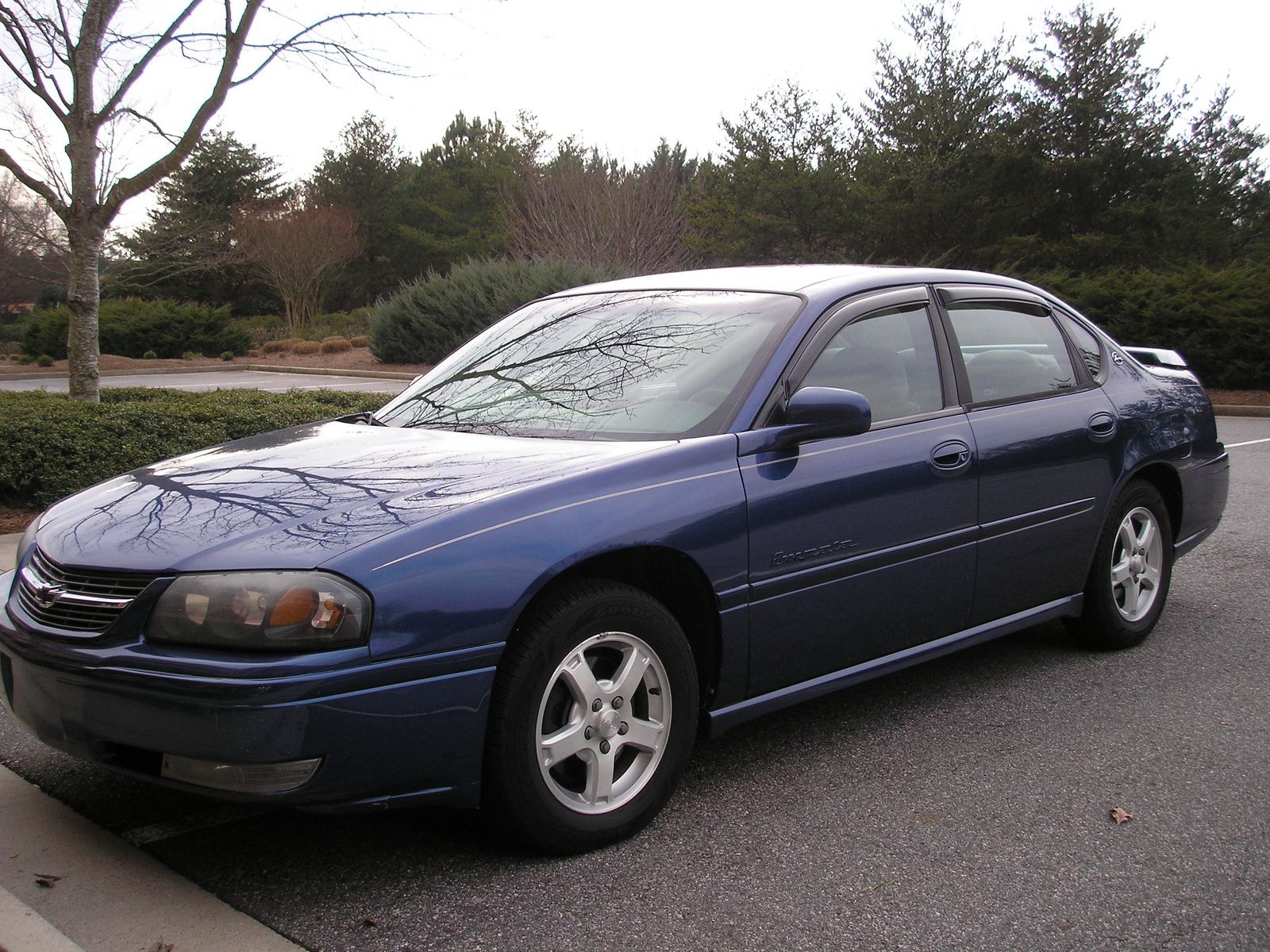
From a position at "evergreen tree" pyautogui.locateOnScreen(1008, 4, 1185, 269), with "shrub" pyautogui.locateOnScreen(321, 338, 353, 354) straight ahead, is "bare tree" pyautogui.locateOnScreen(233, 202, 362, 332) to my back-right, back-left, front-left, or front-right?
front-right

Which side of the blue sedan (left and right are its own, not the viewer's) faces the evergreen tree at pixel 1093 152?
back

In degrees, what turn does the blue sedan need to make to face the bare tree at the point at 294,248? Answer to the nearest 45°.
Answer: approximately 135° to its right

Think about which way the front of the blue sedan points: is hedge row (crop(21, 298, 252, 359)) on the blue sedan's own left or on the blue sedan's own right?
on the blue sedan's own right

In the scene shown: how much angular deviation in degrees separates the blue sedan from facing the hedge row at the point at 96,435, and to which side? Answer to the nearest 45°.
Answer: approximately 90° to its right

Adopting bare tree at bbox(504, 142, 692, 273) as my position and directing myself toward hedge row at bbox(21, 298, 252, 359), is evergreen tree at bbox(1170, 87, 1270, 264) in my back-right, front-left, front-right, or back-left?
back-left

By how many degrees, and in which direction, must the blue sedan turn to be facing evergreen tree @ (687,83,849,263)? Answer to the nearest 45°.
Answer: approximately 135° to its right

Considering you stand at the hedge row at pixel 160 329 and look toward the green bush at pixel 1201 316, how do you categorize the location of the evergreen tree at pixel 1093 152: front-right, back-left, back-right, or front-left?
front-left

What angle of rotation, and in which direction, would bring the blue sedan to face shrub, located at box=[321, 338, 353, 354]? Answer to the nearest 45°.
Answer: approximately 135° to its right

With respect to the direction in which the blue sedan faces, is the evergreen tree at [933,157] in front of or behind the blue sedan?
behind

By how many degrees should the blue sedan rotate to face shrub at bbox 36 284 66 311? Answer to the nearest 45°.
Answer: approximately 90° to its right

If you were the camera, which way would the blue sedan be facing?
facing the viewer and to the left of the viewer
